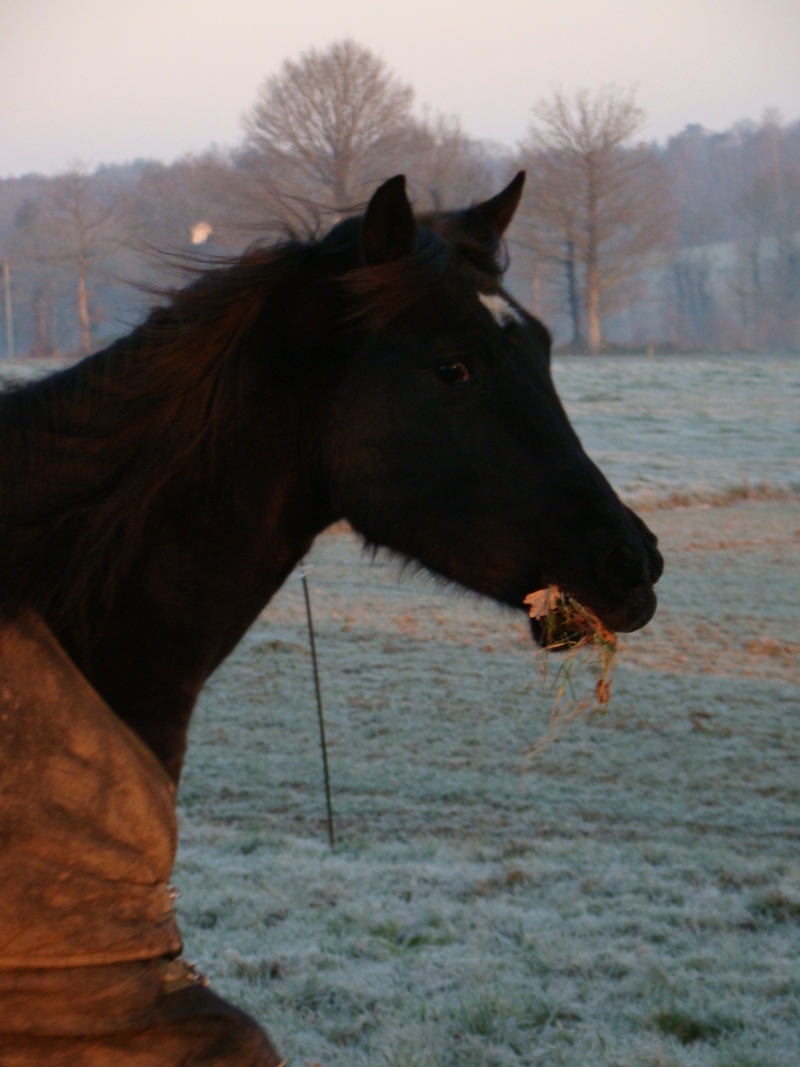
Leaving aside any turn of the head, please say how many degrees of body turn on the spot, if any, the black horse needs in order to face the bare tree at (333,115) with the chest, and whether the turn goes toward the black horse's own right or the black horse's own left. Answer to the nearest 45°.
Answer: approximately 90° to the black horse's own left

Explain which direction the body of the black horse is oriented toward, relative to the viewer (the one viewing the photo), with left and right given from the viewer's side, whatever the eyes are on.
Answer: facing to the right of the viewer

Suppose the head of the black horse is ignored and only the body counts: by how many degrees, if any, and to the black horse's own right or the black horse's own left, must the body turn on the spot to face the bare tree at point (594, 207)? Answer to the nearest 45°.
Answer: approximately 90° to the black horse's own left

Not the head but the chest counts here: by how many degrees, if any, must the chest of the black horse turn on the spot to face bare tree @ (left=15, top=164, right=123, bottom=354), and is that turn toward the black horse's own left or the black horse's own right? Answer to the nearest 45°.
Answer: approximately 90° to the black horse's own left
